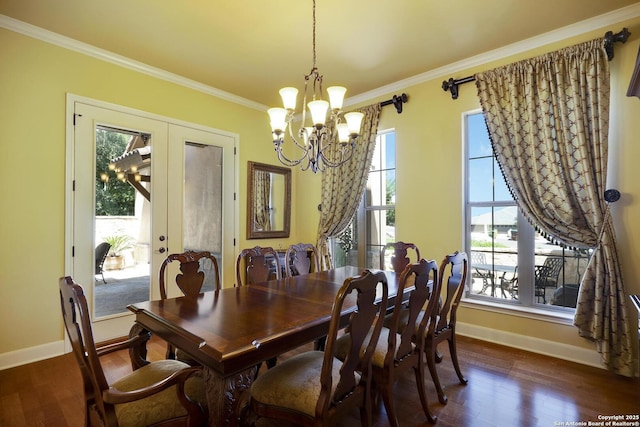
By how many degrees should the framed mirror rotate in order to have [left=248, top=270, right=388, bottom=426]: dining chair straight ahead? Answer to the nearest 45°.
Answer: approximately 45° to its right

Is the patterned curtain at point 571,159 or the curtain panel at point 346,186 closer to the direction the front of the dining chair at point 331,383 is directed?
the curtain panel

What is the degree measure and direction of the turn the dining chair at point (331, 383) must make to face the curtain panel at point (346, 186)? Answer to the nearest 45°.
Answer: approximately 45° to its right

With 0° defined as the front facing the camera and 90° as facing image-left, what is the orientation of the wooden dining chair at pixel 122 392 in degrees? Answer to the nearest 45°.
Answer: approximately 225°

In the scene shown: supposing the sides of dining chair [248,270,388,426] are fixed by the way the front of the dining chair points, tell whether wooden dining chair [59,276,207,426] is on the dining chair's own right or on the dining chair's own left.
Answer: on the dining chair's own left

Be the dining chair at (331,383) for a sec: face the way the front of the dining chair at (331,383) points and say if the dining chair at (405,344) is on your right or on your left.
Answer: on your right

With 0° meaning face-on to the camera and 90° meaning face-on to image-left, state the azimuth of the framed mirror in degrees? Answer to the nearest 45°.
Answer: approximately 315°

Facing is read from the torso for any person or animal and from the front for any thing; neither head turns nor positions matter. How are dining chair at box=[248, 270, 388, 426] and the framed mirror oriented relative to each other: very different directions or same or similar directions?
very different directions

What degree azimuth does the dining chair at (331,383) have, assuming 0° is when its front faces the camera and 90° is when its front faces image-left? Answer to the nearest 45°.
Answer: approximately 135°
